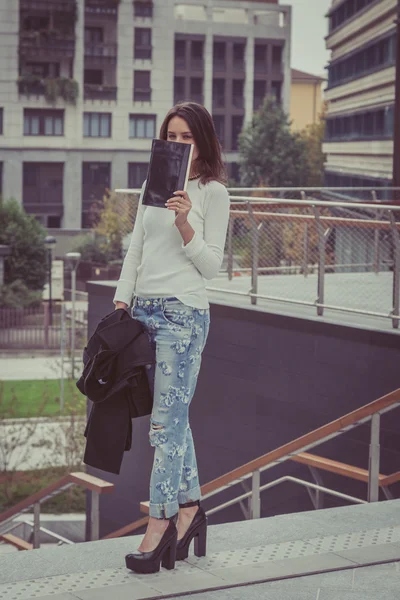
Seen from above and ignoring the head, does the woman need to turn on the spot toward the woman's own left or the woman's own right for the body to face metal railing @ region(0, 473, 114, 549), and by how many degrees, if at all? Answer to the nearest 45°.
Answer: approximately 135° to the woman's own right

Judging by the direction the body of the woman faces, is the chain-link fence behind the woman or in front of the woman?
behind

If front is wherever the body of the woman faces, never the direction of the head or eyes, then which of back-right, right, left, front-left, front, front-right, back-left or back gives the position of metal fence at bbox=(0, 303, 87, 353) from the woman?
back-right

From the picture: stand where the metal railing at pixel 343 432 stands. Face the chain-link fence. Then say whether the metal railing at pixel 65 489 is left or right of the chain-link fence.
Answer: left

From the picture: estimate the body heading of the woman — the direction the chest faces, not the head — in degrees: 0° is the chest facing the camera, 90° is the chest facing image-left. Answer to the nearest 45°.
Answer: approximately 45°

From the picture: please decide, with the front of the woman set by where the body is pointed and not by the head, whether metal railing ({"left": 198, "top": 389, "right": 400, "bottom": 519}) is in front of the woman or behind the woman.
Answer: behind

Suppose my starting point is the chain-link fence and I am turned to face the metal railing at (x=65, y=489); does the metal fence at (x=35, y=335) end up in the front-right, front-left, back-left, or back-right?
back-right
